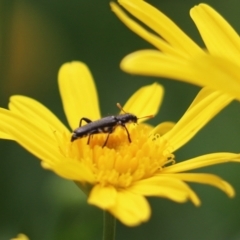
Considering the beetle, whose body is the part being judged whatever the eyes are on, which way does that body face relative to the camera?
to the viewer's right
